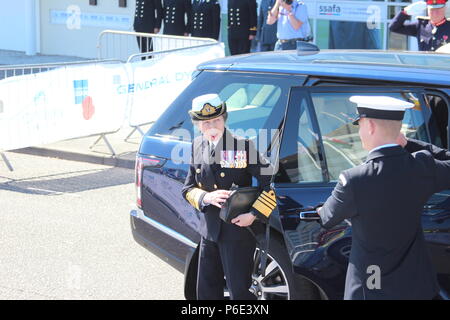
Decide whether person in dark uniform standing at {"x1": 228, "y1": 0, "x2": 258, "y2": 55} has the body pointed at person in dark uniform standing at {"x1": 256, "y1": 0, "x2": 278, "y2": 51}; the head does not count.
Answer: no

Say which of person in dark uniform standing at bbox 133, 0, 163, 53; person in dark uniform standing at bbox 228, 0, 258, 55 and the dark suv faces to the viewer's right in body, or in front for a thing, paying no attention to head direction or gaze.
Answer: the dark suv

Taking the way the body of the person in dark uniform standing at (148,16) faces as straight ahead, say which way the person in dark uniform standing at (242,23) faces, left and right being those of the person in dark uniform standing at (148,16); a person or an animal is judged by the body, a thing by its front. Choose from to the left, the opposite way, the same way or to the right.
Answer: the same way

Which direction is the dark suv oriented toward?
to the viewer's right

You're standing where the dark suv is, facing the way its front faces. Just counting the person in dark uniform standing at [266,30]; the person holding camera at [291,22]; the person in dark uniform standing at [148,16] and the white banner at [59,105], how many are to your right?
0

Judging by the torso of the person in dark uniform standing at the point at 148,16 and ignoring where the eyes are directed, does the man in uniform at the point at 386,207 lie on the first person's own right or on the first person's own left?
on the first person's own left

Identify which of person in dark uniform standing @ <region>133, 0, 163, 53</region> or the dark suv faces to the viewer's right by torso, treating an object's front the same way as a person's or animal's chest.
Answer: the dark suv

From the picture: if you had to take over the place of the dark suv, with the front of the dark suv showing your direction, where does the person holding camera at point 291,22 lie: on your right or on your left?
on your left

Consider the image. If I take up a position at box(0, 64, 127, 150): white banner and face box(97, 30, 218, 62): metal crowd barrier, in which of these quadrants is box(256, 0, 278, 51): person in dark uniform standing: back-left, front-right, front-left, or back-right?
front-right

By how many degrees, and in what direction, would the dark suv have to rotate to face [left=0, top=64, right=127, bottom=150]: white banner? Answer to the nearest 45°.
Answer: approximately 135° to its left

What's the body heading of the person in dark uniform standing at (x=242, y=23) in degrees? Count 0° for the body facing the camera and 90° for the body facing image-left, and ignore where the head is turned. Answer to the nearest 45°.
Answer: approximately 45°

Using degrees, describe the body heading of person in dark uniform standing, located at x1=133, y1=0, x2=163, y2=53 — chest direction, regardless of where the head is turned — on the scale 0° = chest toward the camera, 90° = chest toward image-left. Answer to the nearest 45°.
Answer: approximately 45°

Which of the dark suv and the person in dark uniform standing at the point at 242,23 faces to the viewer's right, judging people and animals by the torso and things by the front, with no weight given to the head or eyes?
the dark suv

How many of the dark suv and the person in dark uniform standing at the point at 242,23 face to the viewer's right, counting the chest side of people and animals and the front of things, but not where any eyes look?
1

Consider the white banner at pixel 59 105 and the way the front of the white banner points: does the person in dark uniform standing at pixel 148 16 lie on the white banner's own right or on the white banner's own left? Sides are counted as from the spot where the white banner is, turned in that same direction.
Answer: on the white banner's own left

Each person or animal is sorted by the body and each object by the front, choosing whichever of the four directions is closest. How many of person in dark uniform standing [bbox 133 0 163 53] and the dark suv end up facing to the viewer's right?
1

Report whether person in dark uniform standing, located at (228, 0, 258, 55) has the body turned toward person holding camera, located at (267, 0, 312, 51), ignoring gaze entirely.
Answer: no

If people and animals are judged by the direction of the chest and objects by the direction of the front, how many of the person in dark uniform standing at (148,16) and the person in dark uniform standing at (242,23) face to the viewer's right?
0

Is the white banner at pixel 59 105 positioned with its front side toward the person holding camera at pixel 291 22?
no

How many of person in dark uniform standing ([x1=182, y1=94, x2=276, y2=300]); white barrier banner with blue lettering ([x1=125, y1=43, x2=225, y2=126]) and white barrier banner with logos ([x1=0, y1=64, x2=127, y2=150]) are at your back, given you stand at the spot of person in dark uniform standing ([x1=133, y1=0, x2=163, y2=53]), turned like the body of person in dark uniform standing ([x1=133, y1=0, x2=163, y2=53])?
0
